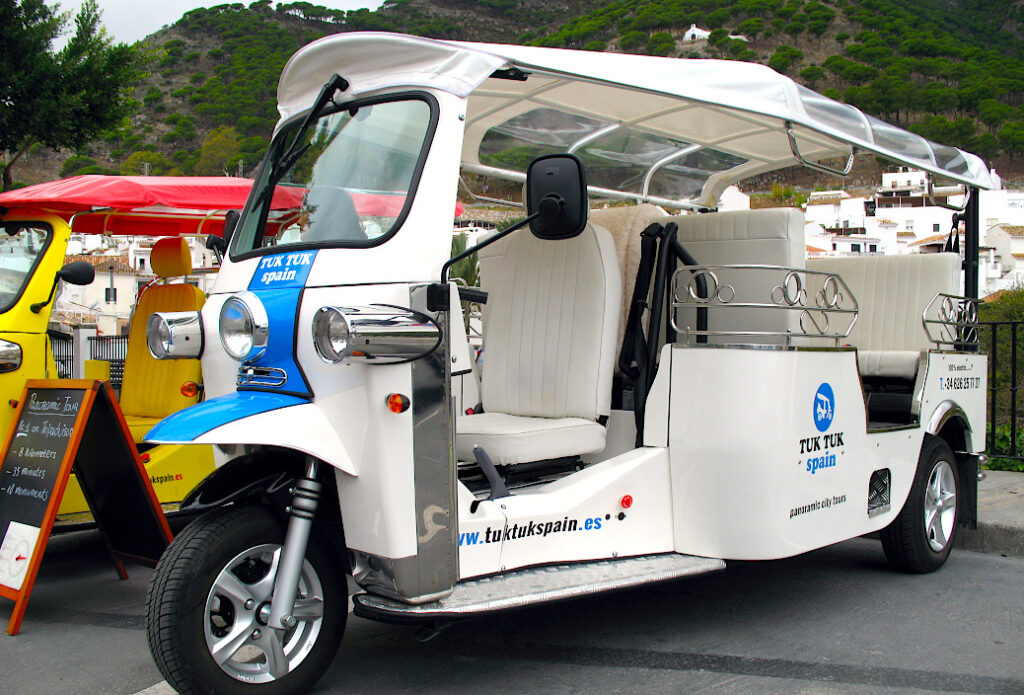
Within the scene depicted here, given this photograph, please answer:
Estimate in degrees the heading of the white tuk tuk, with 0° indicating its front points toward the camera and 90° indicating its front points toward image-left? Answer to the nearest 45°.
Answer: approximately 45°

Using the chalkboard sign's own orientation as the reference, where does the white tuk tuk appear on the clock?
The white tuk tuk is roughly at 9 o'clock from the chalkboard sign.

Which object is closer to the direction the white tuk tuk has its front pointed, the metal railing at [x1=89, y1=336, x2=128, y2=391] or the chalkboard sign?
the chalkboard sign
